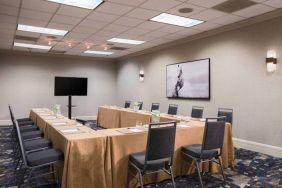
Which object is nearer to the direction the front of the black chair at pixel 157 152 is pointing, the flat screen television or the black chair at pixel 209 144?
the flat screen television

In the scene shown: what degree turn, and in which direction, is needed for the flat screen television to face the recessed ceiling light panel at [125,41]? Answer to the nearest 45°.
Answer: approximately 45° to its left

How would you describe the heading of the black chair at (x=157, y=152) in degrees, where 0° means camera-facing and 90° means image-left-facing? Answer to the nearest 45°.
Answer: approximately 135°

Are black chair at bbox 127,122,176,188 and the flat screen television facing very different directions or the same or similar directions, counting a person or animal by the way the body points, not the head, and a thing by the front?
very different directions

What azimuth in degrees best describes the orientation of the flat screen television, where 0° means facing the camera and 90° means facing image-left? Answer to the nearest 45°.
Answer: approximately 0°

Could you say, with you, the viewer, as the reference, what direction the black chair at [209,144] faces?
facing away from the viewer and to the left of the viewer

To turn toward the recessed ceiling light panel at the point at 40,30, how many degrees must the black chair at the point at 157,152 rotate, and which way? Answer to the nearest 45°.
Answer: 0° — it already faces it

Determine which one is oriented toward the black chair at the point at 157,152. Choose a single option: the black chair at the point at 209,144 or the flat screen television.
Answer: the flat screen television

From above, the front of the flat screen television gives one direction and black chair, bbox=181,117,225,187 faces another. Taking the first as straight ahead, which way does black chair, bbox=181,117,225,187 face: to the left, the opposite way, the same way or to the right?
the opposite way

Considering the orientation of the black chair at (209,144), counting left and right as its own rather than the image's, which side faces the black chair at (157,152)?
left
